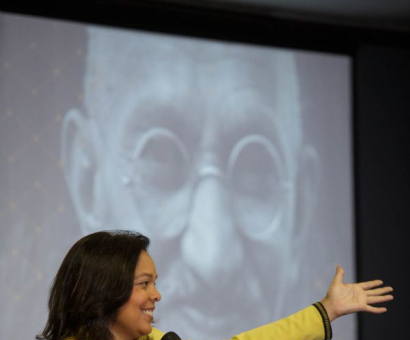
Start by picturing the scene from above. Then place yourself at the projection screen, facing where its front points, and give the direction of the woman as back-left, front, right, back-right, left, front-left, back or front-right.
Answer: front-right

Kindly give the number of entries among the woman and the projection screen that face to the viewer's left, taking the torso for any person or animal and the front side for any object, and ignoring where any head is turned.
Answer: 0

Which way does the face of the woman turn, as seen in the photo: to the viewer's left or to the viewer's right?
to the viewer's right

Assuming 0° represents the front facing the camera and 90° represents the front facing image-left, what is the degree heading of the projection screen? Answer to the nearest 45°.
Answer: approximately 315°

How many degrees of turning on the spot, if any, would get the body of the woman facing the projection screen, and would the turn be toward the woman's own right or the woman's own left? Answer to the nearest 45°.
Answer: approximately 90° to the woman's own left

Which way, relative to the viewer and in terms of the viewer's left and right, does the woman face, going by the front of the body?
facing to the right of the viewer
